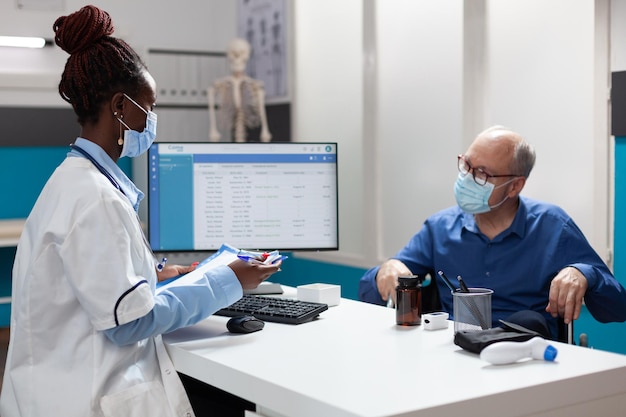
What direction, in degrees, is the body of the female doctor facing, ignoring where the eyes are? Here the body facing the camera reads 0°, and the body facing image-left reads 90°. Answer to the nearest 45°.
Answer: approximately 270°

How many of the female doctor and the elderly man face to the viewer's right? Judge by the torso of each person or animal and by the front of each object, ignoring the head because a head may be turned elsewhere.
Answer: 1

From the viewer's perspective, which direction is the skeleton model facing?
toward the camera

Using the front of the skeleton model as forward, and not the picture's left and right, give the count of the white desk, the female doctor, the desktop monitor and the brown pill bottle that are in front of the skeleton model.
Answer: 4

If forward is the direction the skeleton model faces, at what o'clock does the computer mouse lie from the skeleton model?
The computer mouse is roughly at 12 o'clock from the skeleton model.

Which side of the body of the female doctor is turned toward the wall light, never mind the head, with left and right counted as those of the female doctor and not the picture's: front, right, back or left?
left

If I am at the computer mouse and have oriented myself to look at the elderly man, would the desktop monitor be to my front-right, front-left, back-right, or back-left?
front-left

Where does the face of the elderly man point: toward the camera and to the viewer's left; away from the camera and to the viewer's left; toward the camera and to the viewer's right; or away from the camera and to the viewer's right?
toward the camera and to the viewer's left

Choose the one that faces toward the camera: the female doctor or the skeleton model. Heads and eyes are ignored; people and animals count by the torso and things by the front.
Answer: the skeleton model

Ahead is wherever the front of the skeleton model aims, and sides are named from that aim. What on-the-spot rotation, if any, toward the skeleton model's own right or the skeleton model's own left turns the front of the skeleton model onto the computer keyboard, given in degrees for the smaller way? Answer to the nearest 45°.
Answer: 0° — it already faces it

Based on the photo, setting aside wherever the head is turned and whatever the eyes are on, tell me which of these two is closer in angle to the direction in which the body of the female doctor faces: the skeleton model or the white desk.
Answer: the white desk

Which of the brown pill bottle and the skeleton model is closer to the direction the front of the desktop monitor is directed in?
the brown pill bottle

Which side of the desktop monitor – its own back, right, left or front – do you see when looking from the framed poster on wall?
back

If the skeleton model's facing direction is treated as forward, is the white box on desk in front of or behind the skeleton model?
in front

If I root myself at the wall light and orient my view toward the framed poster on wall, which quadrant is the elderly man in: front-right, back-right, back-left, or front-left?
front-right
